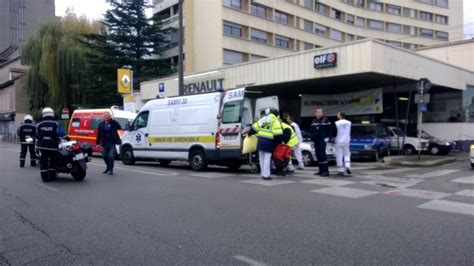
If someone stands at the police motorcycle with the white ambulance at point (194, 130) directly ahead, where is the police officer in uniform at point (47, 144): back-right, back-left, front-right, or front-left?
back-left

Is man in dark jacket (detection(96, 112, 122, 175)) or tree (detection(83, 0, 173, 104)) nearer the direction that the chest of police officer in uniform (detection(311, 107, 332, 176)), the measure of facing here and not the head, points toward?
the man in dark jacket

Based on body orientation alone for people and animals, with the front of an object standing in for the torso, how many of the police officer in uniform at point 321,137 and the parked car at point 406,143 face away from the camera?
0

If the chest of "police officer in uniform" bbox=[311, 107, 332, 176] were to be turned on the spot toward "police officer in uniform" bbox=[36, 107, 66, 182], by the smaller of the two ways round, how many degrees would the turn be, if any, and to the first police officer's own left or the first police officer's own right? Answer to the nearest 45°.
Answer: approximately 45° to the first police officer's own right

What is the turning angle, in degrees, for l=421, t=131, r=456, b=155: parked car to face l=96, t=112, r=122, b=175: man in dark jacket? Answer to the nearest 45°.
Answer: approximately 90° to its right

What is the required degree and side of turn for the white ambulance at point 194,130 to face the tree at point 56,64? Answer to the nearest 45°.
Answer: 0° — it already faces it

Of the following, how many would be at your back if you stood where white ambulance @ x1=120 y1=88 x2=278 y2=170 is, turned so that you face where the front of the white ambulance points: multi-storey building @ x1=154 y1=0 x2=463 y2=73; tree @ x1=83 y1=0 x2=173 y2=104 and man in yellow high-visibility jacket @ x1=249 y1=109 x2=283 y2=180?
1

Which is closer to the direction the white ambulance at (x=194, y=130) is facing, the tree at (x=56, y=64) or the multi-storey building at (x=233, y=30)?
the tree

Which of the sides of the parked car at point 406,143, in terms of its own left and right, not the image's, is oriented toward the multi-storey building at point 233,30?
left
